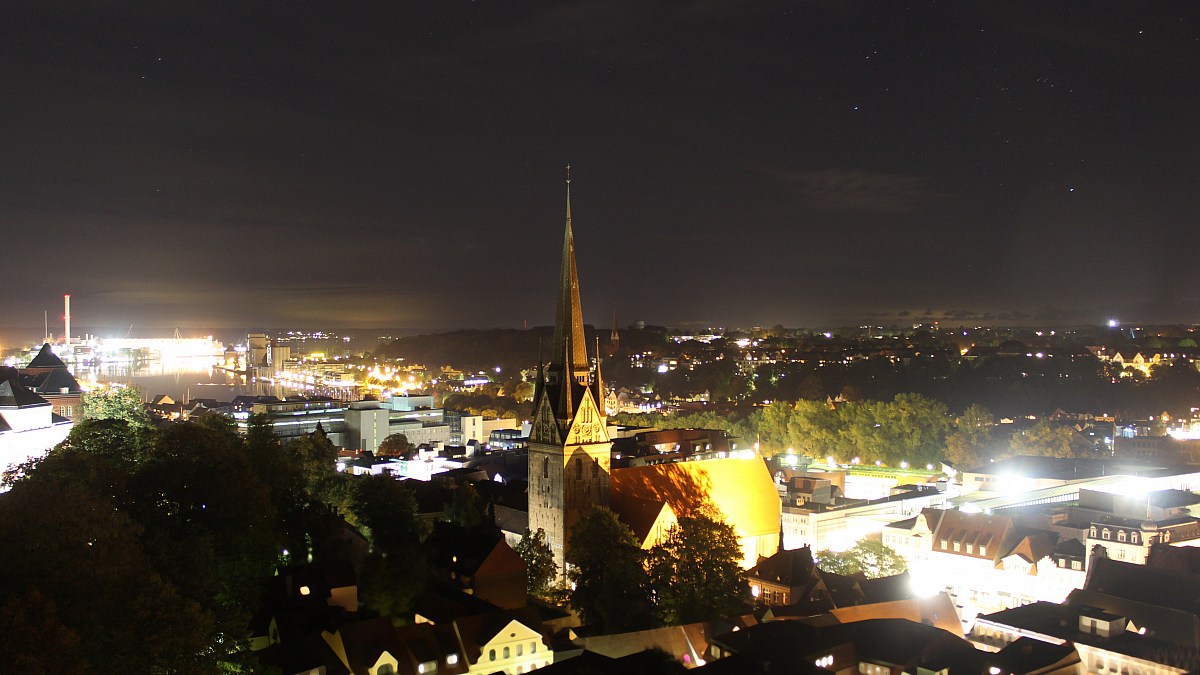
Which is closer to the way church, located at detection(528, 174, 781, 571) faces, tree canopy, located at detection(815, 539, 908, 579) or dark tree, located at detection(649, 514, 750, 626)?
the dark tree

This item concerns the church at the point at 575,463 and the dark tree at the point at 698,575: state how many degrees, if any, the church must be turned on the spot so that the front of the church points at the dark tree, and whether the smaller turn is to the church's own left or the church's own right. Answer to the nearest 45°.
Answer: approximately 90° to the church's own left

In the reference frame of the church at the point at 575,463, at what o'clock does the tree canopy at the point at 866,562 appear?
The tree canopy is roughly at 7 o'clock from the church.

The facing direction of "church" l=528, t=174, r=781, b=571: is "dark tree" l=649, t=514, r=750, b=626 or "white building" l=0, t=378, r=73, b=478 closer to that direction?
the white building

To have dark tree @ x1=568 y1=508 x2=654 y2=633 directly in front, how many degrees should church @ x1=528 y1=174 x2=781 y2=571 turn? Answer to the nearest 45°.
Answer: approximately 45° to its left

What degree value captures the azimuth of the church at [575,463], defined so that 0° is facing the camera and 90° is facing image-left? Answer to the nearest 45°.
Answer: approximately 45°

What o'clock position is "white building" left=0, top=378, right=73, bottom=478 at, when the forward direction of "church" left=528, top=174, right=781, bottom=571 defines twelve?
The white building is roughly at 1 o'clock from the church.
